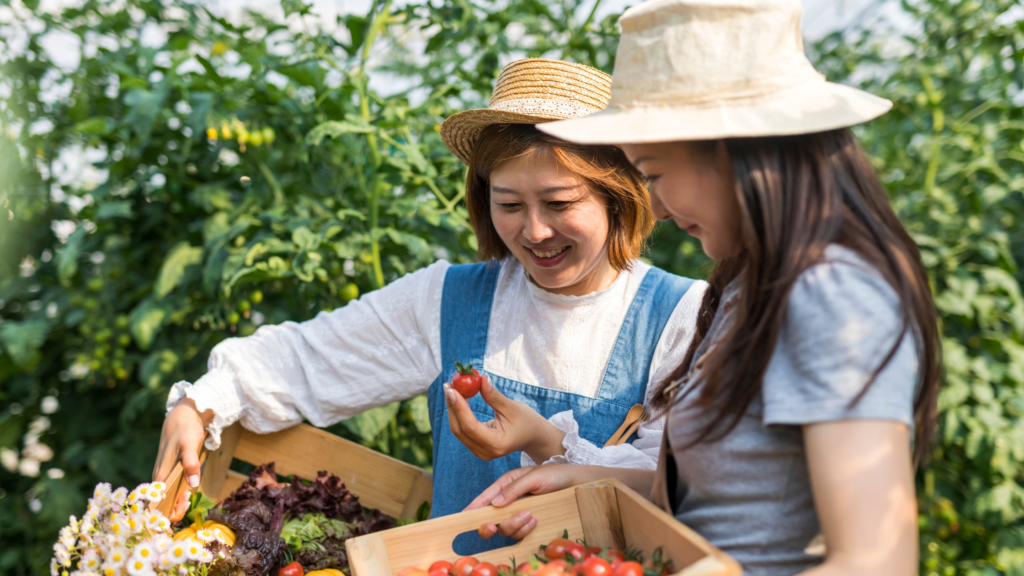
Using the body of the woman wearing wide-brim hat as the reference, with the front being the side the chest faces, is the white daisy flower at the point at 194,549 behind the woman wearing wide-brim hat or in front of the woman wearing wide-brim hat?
in front

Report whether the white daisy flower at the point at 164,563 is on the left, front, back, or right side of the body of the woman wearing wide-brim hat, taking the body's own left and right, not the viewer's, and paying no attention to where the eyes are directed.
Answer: front

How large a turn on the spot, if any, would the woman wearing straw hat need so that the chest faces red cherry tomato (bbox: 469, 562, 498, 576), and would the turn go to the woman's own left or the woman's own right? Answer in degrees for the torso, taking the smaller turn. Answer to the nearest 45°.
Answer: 0° — they already face it

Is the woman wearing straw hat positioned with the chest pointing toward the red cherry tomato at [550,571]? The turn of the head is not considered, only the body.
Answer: yes

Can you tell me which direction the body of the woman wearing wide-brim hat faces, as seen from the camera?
to the viewer's left

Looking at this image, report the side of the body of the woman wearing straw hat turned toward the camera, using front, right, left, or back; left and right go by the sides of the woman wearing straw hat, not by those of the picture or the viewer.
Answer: front

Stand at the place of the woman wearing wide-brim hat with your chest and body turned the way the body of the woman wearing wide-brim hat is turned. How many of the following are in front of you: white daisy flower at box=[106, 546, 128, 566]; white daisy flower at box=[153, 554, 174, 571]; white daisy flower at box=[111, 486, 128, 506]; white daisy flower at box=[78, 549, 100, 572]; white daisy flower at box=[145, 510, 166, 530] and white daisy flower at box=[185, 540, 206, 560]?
6

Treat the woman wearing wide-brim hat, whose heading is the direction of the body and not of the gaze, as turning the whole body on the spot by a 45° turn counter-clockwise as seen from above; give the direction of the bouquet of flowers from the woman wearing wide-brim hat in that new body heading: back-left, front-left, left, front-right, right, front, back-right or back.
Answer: front-right

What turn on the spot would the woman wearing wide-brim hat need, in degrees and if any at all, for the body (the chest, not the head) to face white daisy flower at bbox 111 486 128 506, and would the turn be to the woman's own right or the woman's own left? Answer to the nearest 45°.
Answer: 0° — they already face it

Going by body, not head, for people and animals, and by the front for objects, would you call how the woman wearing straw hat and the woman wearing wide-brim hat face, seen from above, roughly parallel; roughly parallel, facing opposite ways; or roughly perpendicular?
roughly perpendicular

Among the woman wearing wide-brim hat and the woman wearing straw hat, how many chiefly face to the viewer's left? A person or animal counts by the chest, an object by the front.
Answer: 1

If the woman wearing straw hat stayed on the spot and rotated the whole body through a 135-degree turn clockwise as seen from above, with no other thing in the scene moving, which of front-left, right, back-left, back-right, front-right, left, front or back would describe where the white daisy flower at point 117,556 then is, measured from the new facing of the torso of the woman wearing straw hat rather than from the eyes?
left

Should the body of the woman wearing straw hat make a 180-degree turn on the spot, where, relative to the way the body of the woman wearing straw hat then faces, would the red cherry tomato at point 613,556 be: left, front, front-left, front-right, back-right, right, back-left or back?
back
